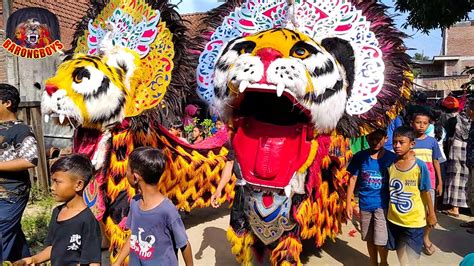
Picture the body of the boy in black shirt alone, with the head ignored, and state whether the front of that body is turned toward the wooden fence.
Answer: no

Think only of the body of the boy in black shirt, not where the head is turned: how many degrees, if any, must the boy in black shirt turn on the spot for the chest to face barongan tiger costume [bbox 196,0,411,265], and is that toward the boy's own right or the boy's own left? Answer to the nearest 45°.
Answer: approximately 135° to the boy's own left

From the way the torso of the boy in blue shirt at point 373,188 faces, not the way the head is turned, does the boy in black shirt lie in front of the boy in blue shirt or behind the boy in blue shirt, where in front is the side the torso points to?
in front

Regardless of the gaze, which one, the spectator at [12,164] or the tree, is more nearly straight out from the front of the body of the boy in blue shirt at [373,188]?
the spectator

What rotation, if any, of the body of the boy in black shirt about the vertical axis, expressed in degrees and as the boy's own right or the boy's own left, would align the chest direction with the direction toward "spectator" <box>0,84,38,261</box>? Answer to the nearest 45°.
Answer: approximately 135° to the boy's own right

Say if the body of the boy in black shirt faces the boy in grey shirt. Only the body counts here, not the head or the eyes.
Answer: no

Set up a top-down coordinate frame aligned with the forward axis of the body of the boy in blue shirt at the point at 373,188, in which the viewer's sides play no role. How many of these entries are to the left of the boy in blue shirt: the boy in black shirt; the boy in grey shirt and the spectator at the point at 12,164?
0

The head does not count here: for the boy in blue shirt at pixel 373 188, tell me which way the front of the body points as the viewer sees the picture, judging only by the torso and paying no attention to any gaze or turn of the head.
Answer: toward the camera

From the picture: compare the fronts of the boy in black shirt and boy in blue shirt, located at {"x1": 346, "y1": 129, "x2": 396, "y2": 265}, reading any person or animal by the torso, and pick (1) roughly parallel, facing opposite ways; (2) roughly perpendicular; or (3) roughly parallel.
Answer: roughly parallel

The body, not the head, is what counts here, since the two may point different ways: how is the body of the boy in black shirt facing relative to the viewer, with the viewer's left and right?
facing the viewer and to the left of the viewer

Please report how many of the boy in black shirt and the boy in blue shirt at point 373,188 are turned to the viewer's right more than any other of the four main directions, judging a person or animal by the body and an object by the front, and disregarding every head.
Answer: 0

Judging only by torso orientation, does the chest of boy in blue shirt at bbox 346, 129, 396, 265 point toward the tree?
no
